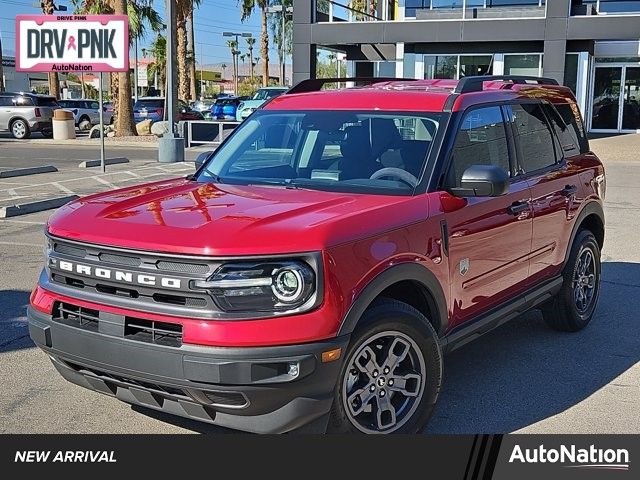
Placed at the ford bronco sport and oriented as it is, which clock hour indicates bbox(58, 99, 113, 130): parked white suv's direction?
The parked white suv is roughly at 4 o'clock from the ford bronco sport.

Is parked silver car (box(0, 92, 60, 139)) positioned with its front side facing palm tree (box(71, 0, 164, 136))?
no

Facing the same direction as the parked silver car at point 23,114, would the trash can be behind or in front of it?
behind

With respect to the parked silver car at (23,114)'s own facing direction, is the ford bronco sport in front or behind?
behind

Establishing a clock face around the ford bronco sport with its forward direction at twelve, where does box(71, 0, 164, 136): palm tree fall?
The palm tree is roughly at 4 o'clock from the ford bronco sport.

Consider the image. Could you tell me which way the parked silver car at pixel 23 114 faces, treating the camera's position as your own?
facing away from the viewer and to the left of the viewer

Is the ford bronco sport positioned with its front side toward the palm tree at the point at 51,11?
no

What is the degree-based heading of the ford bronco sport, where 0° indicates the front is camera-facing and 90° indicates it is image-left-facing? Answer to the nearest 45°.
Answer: approximately 45°

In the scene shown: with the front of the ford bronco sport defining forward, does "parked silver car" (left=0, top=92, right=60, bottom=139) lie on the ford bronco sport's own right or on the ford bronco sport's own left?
on the ford bronco sport's own right
